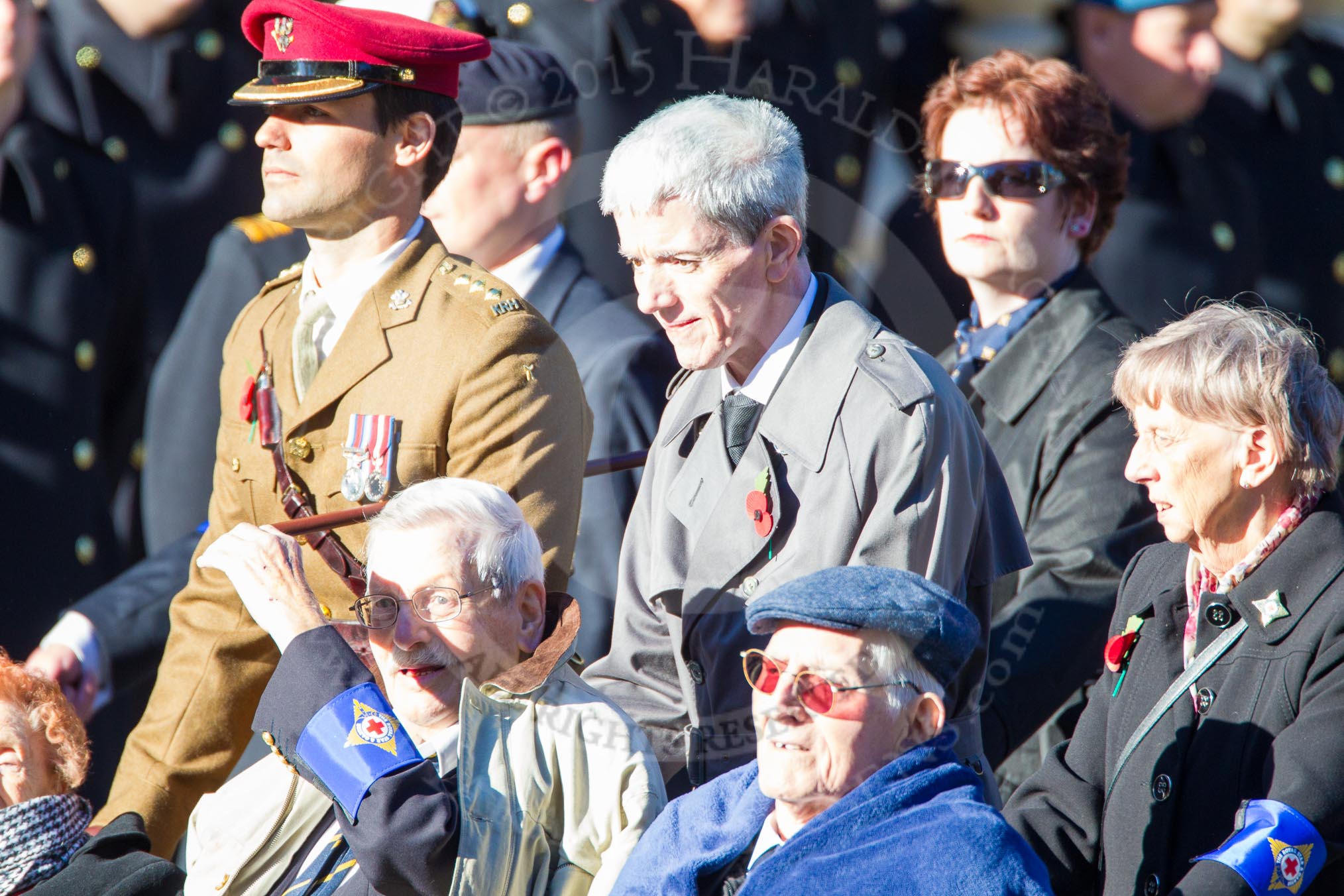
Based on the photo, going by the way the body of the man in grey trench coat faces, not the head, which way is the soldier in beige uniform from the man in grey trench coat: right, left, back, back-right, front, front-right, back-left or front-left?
right

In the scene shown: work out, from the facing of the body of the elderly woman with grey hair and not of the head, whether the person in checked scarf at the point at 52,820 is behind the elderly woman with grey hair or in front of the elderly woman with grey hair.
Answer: in front

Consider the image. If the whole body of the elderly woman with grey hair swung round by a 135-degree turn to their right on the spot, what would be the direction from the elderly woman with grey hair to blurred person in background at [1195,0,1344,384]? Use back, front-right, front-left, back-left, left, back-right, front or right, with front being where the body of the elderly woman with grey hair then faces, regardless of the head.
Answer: front

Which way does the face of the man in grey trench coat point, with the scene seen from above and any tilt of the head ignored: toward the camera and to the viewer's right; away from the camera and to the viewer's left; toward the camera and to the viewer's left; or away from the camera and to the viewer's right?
toward the camera and to the viewer's left

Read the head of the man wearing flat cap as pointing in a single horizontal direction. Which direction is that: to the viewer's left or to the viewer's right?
to the viewer's left

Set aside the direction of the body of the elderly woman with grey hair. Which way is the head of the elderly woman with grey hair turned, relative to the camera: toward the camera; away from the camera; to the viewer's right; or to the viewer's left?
to the viewer's left

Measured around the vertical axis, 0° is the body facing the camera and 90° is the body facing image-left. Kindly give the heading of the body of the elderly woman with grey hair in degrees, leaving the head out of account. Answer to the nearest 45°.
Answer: approximately 45°

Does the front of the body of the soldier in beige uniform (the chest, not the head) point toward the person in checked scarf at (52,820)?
yes

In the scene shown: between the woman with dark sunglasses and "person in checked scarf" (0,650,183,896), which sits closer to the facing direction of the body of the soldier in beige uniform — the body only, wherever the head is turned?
the person in checked scarf

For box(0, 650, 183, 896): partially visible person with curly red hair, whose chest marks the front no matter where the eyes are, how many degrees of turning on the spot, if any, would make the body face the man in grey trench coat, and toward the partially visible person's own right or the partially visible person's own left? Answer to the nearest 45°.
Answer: approximately 135° to the partially visible person's own left
